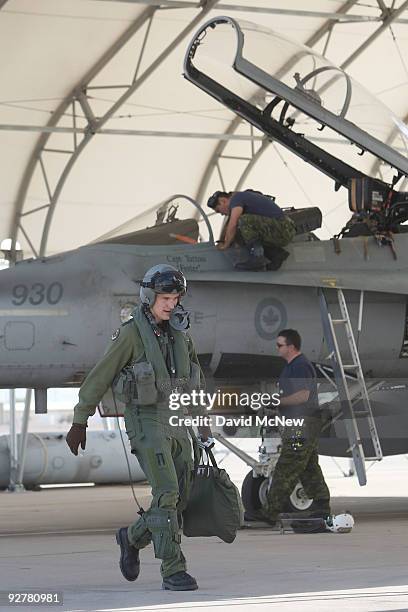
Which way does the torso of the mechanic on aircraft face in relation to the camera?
to the viewer's left

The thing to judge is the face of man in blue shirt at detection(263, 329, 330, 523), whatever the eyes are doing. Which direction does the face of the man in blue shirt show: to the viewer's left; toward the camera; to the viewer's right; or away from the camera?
to the viewer's left

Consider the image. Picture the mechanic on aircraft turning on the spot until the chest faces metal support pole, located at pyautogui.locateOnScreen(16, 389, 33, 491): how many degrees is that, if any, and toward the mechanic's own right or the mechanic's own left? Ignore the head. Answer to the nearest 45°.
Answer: approximately 45° to the mechanic's own right

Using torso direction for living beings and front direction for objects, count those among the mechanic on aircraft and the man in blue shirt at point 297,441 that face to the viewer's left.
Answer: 2

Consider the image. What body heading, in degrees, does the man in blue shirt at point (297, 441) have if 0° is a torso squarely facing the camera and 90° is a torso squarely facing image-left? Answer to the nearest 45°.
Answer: approximately 90°

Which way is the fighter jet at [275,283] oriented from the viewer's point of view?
to the viewer's left

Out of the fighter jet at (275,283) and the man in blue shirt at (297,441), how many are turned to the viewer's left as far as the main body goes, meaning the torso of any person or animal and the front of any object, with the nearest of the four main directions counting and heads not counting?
2
